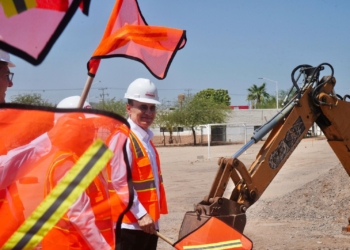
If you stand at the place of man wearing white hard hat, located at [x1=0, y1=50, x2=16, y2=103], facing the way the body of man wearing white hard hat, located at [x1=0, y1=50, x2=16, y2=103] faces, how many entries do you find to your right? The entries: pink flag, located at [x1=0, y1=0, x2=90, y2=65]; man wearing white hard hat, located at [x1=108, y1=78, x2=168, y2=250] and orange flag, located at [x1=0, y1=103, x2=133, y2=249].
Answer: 2

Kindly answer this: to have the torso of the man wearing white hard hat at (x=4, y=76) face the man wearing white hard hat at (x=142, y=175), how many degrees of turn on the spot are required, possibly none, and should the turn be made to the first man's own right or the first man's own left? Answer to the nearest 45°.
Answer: approximately 45° to the first man's own left

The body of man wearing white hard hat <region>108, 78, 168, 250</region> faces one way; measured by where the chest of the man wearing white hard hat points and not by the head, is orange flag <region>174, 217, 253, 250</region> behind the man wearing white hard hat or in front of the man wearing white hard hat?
in front

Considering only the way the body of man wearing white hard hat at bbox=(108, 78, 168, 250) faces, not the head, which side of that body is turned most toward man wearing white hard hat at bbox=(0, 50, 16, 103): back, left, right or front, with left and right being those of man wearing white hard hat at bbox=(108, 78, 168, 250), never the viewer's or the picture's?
right

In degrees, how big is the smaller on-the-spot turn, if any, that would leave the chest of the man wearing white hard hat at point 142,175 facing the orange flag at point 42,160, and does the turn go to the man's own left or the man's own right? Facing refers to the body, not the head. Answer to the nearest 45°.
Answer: approximately 45° to the man's own right

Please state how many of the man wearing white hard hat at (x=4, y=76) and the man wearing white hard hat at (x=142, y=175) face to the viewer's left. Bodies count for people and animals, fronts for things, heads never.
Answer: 0

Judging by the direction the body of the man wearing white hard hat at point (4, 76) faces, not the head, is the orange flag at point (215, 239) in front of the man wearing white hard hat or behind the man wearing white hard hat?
in front

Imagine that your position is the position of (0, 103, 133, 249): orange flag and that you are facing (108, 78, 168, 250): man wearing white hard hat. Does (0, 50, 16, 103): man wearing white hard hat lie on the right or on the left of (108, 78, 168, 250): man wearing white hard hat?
left

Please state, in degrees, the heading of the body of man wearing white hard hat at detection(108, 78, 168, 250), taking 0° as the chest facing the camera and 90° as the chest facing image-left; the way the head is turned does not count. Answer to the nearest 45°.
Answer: approximately 315°

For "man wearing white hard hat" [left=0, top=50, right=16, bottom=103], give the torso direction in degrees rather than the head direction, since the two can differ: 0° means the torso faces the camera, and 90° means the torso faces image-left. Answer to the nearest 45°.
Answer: approximately 270°

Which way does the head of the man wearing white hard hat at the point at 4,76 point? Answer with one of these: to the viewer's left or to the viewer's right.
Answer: to the viewer's right
